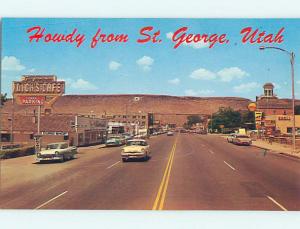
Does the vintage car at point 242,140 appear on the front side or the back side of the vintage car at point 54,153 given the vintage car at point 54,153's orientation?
on the back side

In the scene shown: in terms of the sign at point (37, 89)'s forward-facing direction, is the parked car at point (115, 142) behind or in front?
behind

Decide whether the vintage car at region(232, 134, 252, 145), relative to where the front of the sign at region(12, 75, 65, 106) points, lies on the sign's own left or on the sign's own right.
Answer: on the sign's own left

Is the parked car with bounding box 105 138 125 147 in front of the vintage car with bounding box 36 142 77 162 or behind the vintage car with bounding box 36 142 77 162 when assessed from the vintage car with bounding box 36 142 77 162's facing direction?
behind

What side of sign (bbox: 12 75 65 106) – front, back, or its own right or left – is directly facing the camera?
front

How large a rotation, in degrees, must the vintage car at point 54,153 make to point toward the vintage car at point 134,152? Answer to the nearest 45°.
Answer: approximately 135° to its left

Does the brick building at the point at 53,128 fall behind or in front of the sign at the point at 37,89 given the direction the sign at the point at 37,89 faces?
behind

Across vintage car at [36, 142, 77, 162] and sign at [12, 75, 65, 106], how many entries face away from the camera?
0

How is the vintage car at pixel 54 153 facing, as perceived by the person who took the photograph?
facing the viewer and to the left of the viewer

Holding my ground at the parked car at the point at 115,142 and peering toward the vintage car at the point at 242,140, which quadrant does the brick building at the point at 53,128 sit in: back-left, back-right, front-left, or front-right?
back-right
